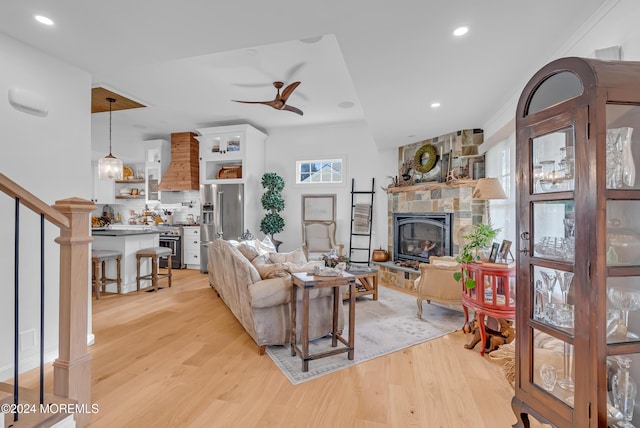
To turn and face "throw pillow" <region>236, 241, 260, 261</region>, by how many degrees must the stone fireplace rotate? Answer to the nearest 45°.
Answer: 0° — it already faces it

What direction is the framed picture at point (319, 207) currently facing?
toward the camera

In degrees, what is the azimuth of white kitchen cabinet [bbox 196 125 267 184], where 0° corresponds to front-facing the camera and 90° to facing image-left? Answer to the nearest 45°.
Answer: approximately 45°

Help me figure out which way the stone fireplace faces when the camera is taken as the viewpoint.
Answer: facing the viewer and to the left of the viewer

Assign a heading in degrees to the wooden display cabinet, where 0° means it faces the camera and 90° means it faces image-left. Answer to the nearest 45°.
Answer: approximately 45°

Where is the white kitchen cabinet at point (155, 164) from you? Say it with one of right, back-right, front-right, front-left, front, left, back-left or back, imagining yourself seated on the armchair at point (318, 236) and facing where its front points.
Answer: back-right

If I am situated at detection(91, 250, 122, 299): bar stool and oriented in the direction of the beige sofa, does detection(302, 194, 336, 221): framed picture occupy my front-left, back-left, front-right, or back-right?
front-left

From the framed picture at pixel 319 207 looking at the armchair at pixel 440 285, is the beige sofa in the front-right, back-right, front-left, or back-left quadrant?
front-right

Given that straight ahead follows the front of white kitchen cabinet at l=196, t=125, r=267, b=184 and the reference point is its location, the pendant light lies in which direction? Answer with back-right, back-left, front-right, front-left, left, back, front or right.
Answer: front

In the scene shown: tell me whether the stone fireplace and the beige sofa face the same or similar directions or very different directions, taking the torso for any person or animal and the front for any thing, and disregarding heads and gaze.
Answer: very different directions

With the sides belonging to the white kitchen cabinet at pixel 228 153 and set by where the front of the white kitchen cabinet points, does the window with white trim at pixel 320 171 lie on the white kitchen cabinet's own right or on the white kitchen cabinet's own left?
on the white kitchen cabinet's own left

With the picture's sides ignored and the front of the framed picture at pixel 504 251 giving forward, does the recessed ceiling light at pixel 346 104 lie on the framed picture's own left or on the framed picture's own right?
on the framed picture's own right

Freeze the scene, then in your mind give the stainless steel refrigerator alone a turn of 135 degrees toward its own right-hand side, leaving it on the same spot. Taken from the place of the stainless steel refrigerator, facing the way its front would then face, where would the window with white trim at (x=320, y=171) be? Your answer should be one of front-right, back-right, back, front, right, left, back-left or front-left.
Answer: back-right

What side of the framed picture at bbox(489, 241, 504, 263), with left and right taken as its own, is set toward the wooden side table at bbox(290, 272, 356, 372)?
front

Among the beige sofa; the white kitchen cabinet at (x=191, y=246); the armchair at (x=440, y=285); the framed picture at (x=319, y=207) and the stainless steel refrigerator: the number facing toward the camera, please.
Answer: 3

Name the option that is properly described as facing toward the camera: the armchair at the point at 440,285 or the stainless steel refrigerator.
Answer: the stainless steel refrigerator

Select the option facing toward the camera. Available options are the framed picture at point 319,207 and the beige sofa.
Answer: the framed picture

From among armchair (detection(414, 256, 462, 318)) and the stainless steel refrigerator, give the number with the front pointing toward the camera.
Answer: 1

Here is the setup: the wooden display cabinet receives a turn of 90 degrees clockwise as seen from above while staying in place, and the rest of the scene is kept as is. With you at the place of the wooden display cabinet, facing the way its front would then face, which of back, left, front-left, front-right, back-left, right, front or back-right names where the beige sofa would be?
front-left

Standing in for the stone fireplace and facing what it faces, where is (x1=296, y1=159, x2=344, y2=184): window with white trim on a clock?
The window with white trim is roughly at 2 o'clock from the stone fireplace.
